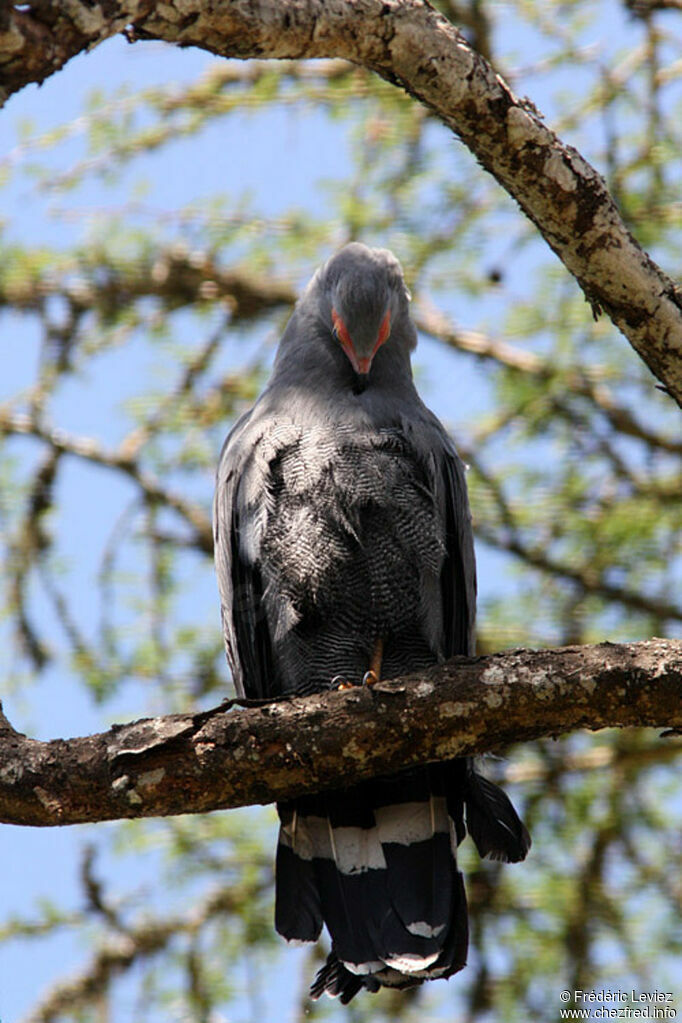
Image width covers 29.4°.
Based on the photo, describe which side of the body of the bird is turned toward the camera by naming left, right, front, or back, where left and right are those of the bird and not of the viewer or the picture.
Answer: front
